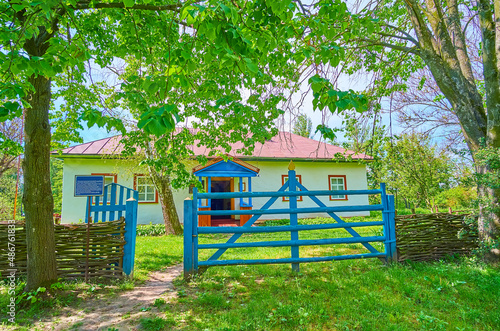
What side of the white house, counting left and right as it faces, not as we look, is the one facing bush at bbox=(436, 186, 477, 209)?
left

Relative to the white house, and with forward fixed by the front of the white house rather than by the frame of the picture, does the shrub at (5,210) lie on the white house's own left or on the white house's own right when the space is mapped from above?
on the white house's own right

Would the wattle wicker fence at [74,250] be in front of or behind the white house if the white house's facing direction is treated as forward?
in front

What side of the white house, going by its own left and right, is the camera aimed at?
front

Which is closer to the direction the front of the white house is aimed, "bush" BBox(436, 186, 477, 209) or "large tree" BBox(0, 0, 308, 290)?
the large tree

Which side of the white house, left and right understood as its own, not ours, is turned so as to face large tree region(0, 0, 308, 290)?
front

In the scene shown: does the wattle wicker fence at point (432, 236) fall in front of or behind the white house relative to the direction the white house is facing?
in front

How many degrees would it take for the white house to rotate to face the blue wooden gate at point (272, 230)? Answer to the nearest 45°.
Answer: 0° — it already faces it

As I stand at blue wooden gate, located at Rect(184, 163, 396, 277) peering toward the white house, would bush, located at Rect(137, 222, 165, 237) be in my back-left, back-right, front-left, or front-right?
front-left
